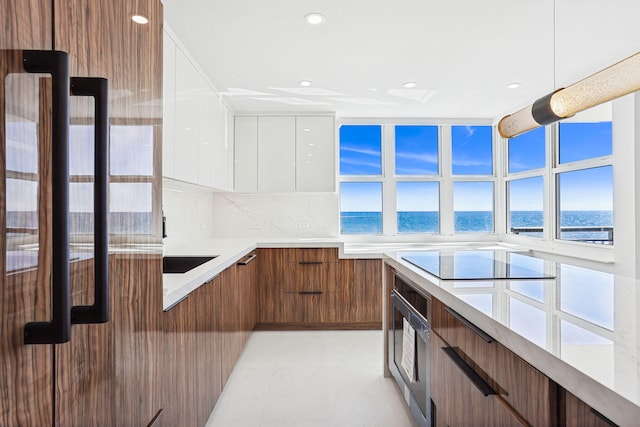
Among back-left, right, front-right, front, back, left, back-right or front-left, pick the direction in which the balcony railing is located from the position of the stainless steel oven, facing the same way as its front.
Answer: back-right

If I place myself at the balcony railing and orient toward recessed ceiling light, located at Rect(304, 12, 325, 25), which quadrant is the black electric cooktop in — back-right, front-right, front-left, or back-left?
front-left

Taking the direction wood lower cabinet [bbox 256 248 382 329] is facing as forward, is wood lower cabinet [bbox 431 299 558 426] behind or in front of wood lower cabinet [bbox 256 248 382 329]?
in front

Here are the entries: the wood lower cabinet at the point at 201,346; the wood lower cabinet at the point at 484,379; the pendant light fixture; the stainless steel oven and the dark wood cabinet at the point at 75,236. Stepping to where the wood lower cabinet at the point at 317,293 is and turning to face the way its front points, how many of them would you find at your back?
0

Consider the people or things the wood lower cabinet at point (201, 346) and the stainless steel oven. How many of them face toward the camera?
0

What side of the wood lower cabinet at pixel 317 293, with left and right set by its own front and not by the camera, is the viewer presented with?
front

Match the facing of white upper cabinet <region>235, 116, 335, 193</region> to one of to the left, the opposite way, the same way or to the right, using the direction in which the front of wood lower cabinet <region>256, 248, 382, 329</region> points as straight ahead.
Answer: the same way

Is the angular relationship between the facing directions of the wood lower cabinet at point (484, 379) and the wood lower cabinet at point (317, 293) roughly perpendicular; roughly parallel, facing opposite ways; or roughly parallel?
roughly perpendicular

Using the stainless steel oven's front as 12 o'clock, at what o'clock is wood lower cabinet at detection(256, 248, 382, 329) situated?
The wood lower cabinet is roughly at 2 o'clock from the stainless steel oven.

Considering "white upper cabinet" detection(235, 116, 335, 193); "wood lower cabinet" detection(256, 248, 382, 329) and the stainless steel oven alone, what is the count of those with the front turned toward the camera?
2

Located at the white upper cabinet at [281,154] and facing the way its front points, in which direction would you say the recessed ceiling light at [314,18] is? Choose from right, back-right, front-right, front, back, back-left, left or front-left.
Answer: front

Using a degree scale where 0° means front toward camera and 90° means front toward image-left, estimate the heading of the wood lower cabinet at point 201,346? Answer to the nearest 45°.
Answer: approximately 270°

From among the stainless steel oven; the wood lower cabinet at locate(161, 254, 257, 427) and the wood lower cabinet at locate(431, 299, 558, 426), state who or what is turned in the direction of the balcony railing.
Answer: the wood lower cabinet at locate(161, 254, 257, 427)

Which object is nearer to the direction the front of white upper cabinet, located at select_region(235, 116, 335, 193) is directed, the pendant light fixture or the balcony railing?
the pendant light fixture

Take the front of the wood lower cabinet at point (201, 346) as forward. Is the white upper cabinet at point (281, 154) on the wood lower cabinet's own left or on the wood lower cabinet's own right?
on the wood lower cabinet's own left

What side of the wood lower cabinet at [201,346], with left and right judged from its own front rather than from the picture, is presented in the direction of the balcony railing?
front

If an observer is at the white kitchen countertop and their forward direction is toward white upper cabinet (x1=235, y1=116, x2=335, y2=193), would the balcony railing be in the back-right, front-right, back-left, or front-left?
front-right

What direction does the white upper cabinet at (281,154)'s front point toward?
toward the camera
